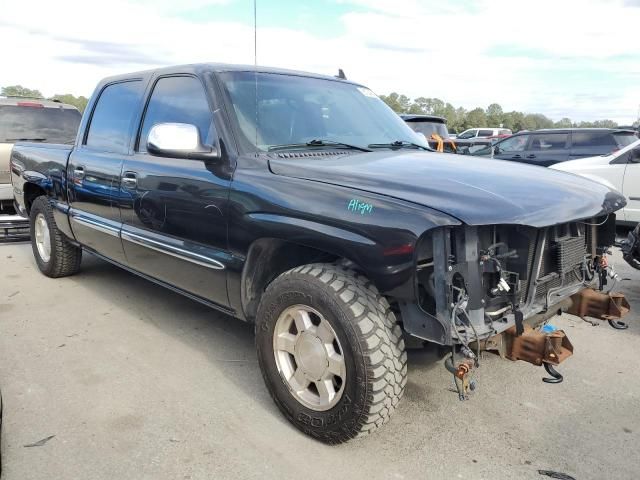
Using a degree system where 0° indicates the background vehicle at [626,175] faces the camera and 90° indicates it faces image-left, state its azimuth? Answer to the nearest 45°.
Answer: approximately 90°

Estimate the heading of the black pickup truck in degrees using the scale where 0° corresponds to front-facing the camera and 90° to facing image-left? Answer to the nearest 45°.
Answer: approximately 315°

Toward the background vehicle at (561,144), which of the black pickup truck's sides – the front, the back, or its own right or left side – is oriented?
left

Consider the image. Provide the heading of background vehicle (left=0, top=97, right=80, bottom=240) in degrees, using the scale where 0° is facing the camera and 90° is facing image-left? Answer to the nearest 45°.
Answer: approximately 180°

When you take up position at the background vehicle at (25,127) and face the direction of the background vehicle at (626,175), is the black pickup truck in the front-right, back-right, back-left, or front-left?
front-right

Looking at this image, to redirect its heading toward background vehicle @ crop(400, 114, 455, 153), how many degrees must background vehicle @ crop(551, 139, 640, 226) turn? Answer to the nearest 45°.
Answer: approximately 45° to its right

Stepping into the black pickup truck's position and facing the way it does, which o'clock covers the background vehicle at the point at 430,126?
The background vehicle is roughly at 8 o'clock from the black pickup truck.

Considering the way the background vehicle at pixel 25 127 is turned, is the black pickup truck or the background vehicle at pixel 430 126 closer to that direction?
the background vehicle

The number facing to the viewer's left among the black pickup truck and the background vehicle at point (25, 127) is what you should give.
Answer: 0

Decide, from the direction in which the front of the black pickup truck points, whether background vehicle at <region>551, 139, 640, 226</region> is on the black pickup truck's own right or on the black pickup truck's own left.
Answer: on the black pickup truck's own left
